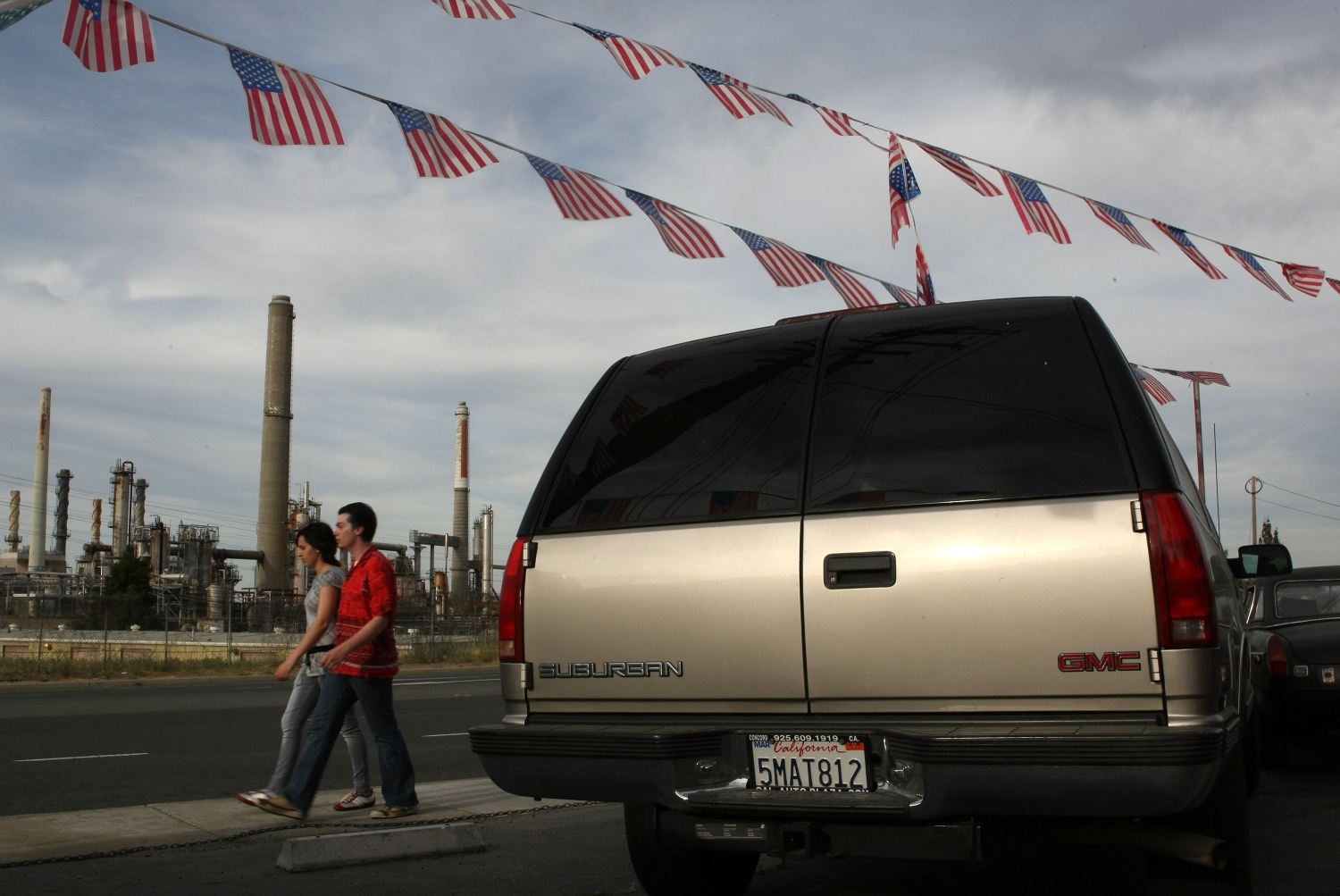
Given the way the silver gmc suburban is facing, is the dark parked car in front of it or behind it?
in front

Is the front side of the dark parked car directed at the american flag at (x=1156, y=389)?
yes

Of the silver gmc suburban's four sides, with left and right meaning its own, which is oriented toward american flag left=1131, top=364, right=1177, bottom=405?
front

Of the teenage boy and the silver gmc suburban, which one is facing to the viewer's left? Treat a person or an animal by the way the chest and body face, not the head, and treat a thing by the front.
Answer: the teenage boy

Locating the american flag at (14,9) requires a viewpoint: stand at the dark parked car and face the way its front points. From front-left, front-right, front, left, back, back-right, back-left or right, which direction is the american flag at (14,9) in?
back-left

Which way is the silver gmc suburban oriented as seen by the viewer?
away from the camera

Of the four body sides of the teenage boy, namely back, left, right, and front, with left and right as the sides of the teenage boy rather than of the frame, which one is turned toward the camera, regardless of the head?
left

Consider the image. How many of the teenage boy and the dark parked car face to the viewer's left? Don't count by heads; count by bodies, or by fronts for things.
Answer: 1

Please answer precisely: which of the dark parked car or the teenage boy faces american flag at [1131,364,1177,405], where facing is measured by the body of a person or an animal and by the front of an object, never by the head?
the dark parked car

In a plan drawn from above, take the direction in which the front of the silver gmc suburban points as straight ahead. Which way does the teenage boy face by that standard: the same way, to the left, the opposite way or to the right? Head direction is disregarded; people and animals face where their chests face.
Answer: to the left

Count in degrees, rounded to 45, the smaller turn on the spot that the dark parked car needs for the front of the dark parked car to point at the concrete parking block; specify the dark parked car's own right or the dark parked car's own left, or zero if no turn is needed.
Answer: approximately 135° to the dark parked car's own left

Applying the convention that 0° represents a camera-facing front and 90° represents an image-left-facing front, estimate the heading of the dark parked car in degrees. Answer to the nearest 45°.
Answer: approximately 180°

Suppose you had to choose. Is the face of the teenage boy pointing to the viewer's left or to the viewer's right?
to the viewer's left

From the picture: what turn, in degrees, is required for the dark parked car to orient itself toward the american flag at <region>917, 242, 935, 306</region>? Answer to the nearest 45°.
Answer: approximately 45° to its left

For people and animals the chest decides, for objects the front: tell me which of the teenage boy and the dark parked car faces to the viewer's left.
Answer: the teenage boy

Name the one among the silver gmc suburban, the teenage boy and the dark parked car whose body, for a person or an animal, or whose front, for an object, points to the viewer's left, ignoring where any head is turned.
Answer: the teenage boy

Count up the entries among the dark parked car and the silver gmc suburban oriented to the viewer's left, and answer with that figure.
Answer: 0

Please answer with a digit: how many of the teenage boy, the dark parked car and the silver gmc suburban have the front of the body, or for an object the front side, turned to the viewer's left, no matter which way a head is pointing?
1

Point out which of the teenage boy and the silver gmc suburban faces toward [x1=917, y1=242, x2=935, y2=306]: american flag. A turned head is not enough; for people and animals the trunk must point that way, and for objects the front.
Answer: the silver gmc suburban

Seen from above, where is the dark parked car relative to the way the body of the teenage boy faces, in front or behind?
behind
